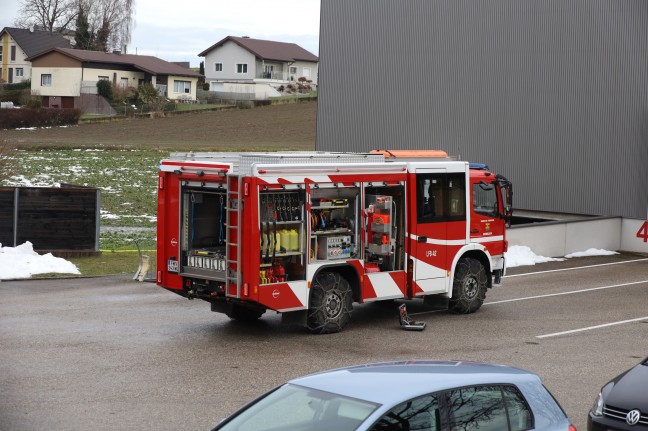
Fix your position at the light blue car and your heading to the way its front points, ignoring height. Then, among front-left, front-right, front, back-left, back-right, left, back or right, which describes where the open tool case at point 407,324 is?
back-right

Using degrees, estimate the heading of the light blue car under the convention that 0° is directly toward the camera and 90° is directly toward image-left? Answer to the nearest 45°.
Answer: approximately 45°

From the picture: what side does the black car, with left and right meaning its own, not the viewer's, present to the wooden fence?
right

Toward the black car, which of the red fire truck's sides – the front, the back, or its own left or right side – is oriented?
right

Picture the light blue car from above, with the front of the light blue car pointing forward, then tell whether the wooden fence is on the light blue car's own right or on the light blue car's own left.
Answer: on the light blue car's own right

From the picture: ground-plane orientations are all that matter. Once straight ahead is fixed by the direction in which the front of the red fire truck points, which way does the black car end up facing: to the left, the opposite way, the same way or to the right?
the opposite way

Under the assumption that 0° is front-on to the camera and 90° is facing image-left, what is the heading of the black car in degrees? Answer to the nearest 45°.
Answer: approximately 45°

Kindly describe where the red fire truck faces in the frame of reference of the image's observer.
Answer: facing away from the viewer and to the right of the viewer

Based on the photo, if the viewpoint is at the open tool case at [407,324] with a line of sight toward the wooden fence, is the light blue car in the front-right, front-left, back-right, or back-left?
back-left

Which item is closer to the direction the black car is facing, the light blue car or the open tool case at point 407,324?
the light blue car
